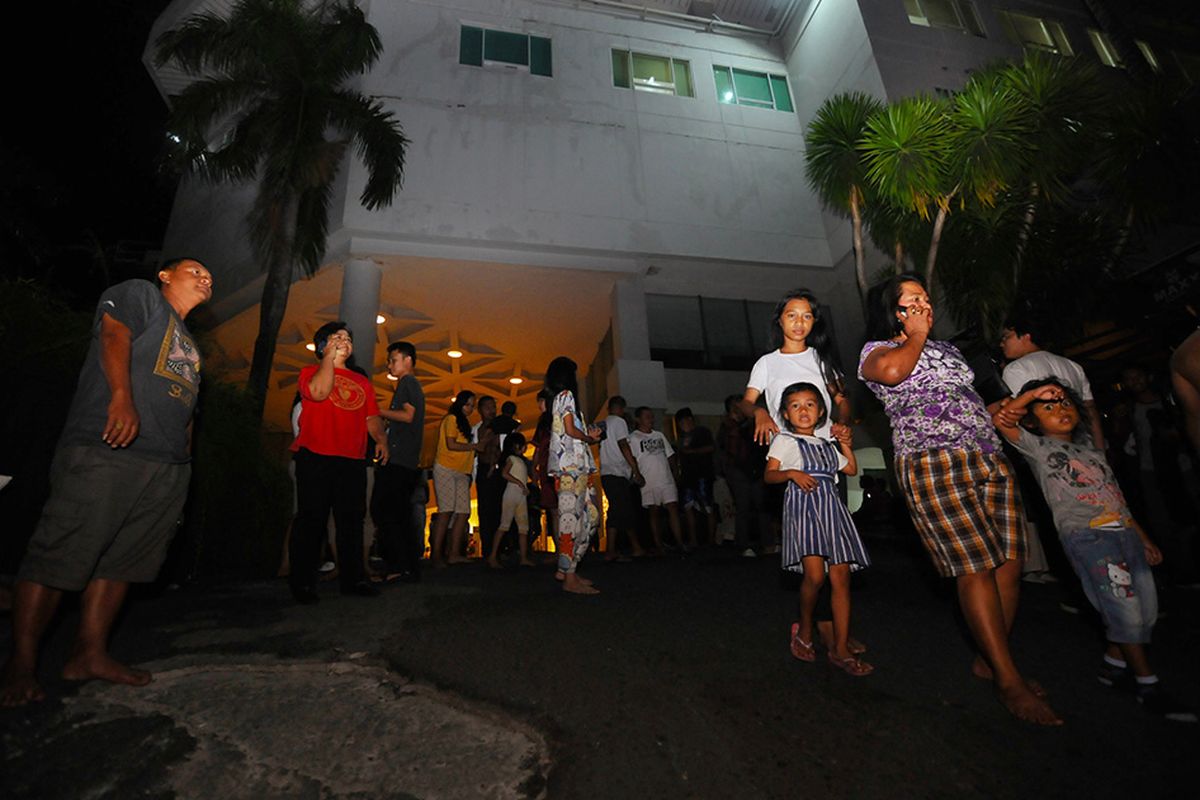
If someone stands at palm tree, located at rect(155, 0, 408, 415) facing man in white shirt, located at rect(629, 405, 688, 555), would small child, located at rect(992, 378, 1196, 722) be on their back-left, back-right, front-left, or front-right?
front-right

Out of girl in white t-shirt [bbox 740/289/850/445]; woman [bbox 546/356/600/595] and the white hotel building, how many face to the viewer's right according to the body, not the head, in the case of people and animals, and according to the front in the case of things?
1

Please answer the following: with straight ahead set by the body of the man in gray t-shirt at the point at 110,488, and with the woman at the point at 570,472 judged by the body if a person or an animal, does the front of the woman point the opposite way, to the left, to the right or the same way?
the same way

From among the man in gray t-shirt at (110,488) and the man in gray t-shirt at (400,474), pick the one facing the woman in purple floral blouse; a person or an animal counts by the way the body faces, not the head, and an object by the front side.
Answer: the man in gray t-shirt at (110,488)

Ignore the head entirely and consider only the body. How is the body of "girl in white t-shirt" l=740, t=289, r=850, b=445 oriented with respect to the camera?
toward the camera

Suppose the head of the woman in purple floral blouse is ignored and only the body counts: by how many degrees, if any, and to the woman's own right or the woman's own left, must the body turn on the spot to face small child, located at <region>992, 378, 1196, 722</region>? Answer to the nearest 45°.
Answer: approximately 90° to the woman's own left

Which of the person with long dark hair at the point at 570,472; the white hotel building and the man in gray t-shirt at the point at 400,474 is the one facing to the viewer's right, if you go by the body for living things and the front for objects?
the person with long dark hair

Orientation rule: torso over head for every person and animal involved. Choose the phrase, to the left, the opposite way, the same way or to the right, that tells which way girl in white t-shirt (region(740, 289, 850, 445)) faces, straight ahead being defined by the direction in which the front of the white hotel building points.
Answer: the same way

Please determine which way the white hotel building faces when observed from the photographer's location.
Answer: facing the viewer

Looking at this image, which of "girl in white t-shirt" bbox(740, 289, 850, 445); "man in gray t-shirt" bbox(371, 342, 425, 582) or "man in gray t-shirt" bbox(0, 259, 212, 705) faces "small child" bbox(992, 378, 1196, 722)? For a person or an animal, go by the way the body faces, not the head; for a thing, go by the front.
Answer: "man in gray t-shirt" bbox(0, 259, 212, 705)

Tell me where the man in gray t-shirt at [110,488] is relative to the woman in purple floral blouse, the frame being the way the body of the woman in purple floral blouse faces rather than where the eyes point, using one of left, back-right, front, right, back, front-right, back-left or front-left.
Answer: right

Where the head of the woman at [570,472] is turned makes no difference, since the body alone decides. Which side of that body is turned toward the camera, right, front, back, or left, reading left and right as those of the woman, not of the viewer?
right

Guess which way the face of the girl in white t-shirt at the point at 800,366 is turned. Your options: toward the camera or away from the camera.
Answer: toward the camera

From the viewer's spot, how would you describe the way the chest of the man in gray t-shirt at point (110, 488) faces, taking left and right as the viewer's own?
facing the viewer and to the right of the viewer
